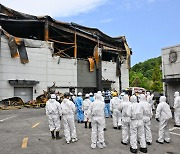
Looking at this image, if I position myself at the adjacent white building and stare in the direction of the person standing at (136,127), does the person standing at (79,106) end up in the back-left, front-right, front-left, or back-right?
front-right

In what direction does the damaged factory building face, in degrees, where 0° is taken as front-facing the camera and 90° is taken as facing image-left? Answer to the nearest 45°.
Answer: approximately 315°

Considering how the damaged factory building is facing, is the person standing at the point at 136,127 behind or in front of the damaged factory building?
in front

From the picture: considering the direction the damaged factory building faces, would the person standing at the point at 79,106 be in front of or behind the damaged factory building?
in front

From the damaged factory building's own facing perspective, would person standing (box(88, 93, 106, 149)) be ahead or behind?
ahead

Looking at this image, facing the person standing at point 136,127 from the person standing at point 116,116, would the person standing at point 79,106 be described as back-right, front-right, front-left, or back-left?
back-right

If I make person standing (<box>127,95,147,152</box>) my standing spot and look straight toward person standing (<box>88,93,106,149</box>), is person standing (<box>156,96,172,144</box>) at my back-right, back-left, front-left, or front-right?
back-right

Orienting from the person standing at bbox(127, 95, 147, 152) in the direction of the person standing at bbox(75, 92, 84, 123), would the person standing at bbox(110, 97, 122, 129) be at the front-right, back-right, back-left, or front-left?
front-right
